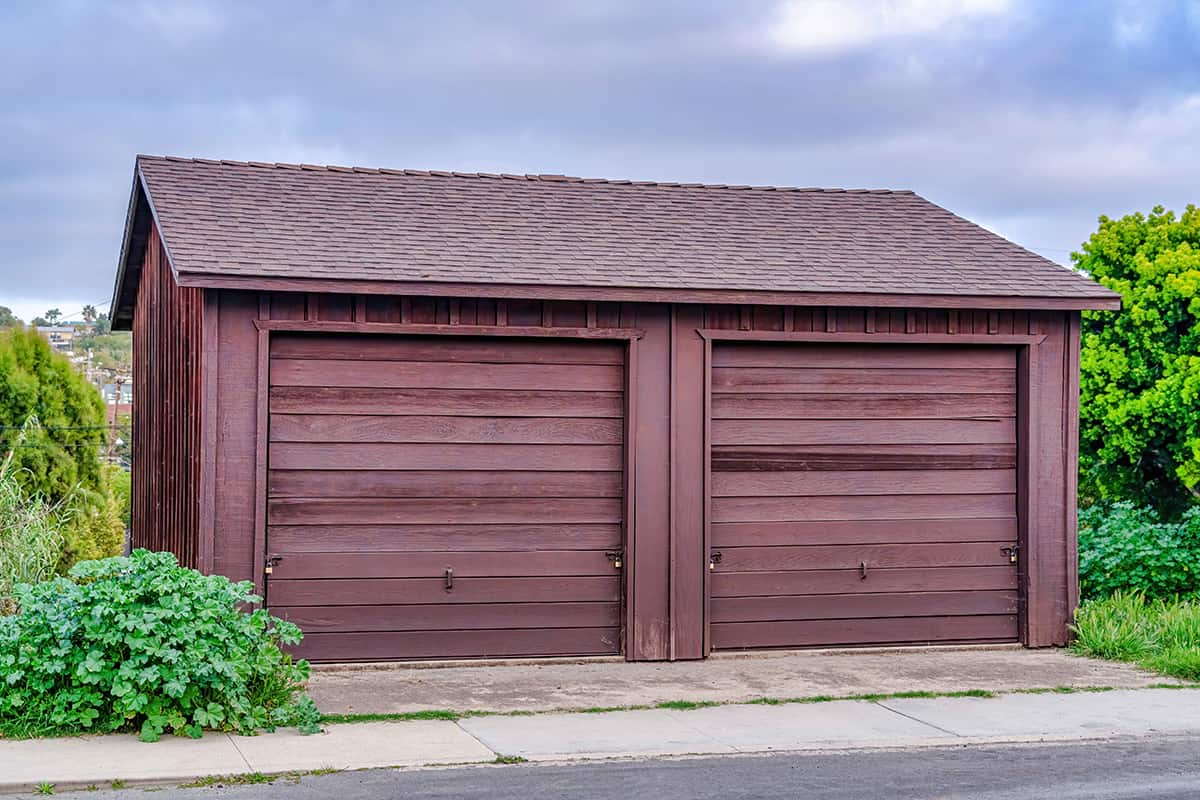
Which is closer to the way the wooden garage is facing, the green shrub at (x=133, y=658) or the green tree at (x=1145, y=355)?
the green shrub

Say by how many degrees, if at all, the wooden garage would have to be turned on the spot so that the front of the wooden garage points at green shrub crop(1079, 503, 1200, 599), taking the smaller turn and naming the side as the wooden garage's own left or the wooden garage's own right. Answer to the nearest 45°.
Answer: approximately 135° to the wooden garage's own left

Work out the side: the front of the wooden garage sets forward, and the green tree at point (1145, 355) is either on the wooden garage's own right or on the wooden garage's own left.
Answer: on the wooden garage's own left

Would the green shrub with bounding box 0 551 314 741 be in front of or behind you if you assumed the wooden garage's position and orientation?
in front

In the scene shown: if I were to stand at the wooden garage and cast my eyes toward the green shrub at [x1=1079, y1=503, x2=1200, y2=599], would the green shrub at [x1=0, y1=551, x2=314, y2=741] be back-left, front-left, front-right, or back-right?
back-right

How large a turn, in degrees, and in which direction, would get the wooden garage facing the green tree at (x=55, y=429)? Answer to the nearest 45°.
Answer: approximately 135° to its right

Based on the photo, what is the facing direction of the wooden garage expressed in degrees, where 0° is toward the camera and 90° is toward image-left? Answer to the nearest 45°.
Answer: approximately 0°

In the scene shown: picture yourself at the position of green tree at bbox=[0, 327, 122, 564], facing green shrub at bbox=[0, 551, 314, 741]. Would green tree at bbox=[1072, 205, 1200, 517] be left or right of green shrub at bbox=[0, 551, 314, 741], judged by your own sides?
left
